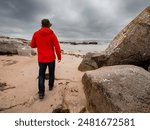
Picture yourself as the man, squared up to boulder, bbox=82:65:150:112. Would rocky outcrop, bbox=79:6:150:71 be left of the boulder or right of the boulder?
left

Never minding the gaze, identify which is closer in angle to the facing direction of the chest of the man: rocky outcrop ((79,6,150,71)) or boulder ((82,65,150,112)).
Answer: the rocky outcrop

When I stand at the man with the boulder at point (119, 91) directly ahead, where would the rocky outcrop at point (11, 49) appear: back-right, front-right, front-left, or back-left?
back-left

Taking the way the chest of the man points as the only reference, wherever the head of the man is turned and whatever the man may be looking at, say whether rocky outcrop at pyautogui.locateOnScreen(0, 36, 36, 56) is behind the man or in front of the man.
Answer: in front

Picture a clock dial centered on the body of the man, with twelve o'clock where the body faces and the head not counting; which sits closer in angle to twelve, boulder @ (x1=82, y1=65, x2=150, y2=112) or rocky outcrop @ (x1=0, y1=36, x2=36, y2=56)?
the rocky outcrop

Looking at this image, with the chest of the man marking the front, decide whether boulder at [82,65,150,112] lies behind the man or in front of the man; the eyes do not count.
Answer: behind

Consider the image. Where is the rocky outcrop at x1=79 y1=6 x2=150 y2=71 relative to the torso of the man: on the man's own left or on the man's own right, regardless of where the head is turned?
on the man's own right

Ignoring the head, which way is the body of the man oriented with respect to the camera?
away from the camera
